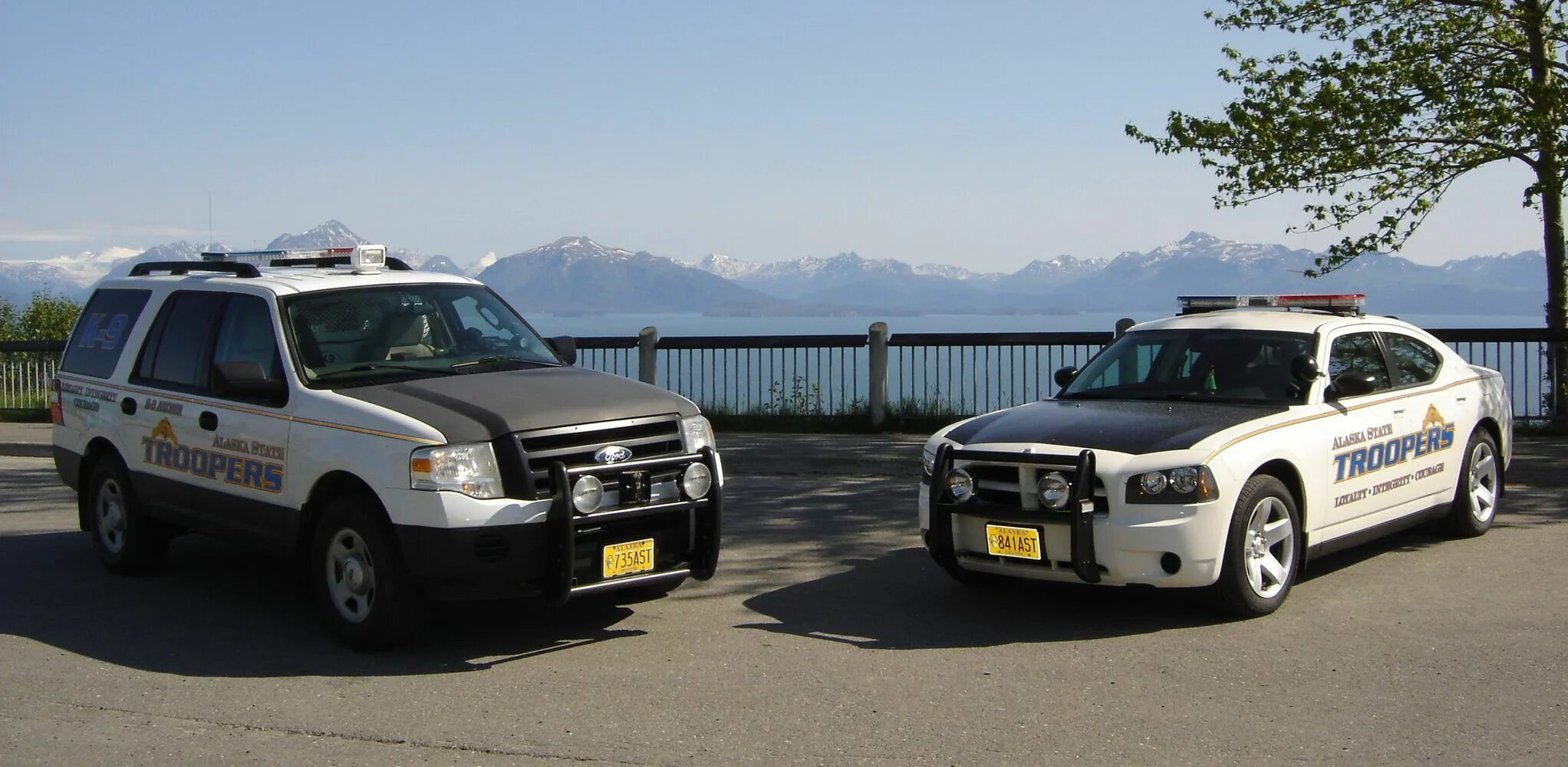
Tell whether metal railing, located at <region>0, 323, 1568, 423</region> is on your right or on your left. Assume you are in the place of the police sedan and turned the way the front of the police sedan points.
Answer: on your right

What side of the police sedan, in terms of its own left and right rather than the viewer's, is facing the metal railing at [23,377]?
right

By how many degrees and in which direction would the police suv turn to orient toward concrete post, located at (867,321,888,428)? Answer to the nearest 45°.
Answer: approximately 90° to its left

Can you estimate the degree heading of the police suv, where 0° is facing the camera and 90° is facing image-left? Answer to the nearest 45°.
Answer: approximately 315°

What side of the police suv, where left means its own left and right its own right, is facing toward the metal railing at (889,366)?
left

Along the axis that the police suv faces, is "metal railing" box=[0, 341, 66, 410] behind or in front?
behind

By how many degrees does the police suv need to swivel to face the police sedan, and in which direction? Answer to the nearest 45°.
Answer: approximately 45° to its left
